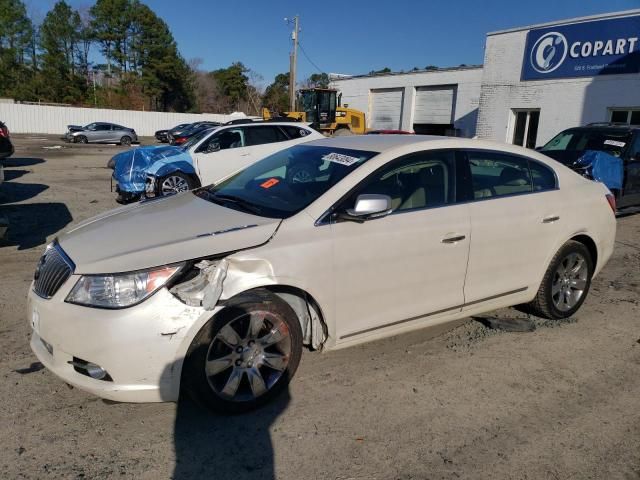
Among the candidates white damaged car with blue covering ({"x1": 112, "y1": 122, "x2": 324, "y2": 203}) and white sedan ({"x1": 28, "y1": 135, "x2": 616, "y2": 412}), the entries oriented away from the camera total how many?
0

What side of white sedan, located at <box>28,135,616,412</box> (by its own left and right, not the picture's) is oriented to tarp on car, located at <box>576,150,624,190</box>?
back

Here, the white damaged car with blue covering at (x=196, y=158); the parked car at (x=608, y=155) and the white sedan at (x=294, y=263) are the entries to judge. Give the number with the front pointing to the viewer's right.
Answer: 0

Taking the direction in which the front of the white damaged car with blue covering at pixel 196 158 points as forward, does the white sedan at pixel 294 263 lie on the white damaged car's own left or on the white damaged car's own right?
on the white damaged car's own left

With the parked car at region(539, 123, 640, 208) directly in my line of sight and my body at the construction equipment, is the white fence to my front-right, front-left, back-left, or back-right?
back-right

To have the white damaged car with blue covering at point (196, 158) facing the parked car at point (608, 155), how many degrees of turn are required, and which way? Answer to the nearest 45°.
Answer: approximately 135° to its left

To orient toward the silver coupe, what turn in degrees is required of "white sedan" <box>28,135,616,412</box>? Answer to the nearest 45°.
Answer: approximately 90° to its right

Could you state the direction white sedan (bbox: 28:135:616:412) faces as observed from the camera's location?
facing the viewer and to the left of the viewer

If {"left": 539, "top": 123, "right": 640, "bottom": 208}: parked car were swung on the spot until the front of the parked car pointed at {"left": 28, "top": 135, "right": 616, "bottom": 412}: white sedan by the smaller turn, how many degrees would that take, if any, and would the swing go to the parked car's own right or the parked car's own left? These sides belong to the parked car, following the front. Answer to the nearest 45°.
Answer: approximately 45° to the parked car's own left

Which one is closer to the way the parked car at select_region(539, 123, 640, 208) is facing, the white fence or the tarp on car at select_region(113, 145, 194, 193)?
the tarp on car

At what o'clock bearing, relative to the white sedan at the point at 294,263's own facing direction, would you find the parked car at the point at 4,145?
The parked car is roughly at 3 o'clock from the white sedan.

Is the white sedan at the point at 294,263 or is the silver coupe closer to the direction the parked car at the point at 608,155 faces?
the white sedan
